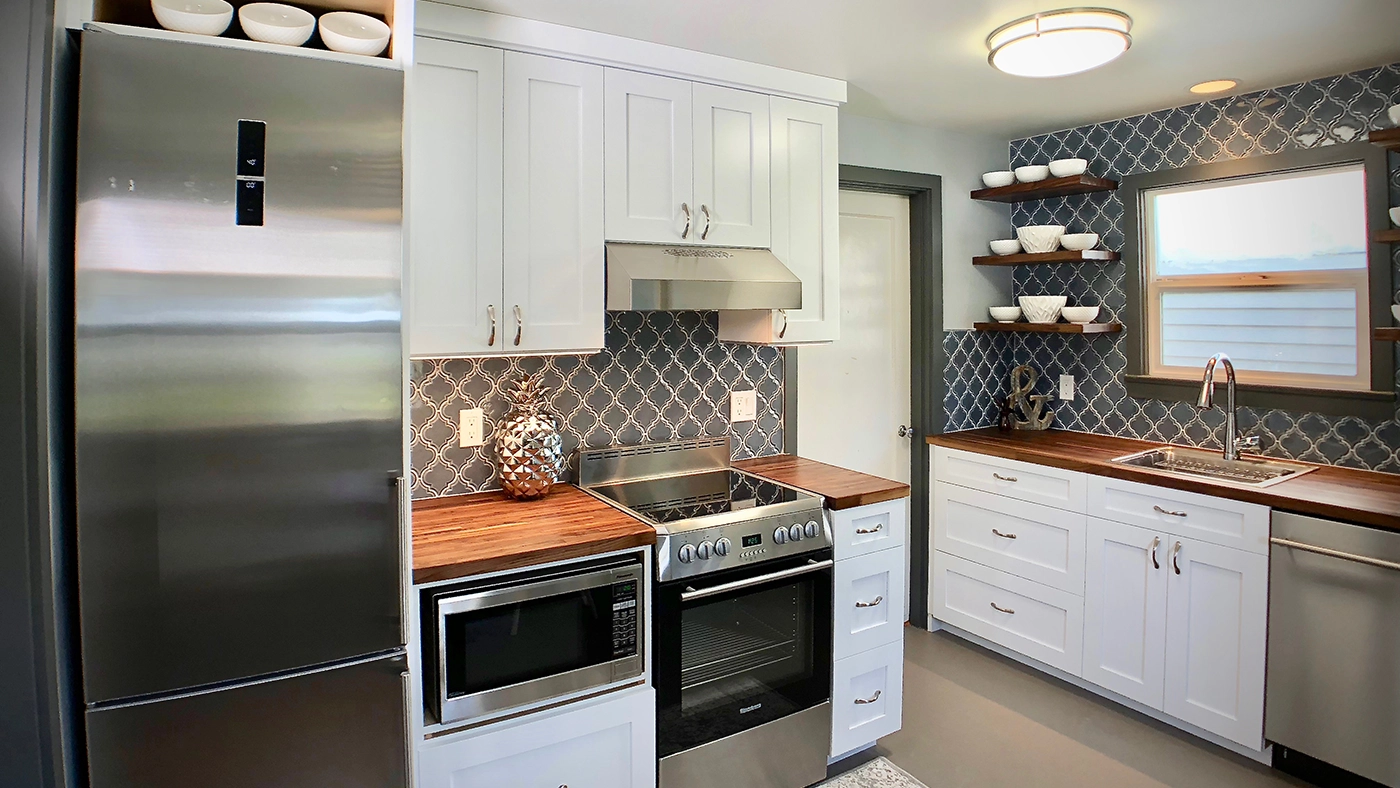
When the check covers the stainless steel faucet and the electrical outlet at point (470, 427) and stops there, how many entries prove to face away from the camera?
0

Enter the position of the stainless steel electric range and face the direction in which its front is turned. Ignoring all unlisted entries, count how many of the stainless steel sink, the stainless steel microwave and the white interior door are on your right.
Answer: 1

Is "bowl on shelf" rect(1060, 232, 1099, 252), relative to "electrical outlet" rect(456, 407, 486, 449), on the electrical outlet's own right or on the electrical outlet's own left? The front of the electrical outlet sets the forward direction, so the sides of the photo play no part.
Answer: on the electrical outlet's own left

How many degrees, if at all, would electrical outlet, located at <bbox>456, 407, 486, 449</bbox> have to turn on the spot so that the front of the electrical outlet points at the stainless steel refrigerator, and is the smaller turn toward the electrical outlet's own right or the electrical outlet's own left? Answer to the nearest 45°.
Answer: approximately 45° to the electrical outlet's own right

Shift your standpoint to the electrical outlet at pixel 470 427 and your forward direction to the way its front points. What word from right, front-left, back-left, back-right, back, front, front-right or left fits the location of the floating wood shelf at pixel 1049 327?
left

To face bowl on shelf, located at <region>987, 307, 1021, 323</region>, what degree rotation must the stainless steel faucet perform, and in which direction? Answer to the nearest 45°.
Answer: approximately 45° to its right

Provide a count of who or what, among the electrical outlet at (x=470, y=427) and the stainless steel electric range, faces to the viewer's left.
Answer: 0

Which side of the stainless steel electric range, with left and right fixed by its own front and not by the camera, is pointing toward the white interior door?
left

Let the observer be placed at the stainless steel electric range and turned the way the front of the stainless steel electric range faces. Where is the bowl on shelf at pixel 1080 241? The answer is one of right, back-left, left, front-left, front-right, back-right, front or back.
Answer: left

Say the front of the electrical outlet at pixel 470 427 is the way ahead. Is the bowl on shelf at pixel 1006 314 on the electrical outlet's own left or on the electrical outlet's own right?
on the electrical outlet's own left

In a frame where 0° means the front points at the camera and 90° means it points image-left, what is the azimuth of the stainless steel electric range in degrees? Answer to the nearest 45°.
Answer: approximately 315°

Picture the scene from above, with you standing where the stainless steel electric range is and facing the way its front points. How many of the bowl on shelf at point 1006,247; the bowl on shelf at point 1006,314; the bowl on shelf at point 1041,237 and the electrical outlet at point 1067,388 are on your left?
4
